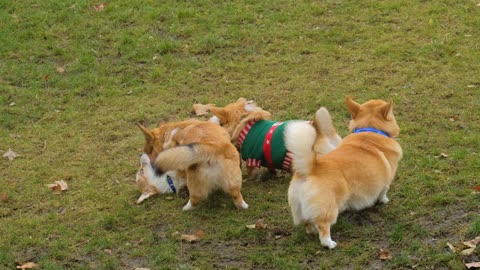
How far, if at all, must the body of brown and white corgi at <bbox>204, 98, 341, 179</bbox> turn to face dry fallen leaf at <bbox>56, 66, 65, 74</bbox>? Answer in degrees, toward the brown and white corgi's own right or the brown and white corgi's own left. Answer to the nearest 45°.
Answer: approximately 45° to the brown and white corgi's own right

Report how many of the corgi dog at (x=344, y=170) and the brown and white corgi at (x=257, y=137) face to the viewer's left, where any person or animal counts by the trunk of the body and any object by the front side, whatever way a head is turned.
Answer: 1

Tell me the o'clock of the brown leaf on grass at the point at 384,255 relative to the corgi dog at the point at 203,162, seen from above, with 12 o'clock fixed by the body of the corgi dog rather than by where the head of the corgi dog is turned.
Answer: The brown leaf on grass is roughly at 6 o'clock from the corgi dog.

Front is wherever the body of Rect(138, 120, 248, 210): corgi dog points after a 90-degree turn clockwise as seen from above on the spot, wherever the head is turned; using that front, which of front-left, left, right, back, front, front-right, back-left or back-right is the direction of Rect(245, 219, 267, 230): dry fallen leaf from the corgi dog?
right

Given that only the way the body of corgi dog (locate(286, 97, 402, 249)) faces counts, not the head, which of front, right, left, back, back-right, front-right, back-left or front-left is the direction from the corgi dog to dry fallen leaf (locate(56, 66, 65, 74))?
left

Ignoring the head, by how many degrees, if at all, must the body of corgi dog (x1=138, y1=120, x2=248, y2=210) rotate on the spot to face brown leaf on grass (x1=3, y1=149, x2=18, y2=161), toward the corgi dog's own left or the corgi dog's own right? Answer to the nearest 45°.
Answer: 0° — it already faces it

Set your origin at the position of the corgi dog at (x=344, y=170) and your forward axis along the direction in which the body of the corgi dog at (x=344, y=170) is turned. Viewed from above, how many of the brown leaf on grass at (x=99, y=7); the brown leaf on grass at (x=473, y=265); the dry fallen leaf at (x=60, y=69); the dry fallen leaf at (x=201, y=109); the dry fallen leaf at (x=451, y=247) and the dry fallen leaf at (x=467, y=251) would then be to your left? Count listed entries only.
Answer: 3

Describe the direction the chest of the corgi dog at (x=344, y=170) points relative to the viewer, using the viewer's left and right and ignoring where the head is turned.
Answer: facing away from the viewer and to the right of the viewer

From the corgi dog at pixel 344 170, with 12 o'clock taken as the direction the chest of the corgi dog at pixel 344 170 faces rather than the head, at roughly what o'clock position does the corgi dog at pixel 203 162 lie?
the corgi dog at pixel 203 162 is roughly at 8 o'clock from the corgi dog at pixel 344 170.

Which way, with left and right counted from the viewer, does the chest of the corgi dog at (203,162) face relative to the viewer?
facing away from the viewer and to the left of the viewer

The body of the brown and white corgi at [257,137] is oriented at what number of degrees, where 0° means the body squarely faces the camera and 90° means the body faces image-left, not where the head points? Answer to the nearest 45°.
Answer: approximately 90°

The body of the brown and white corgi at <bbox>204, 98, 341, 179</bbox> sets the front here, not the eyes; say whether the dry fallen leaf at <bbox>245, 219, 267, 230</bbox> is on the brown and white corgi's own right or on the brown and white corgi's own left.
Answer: on the brown and white corgi's own left

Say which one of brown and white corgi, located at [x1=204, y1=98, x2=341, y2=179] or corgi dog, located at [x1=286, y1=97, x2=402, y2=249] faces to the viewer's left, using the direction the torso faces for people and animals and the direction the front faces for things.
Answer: the brown and white corgi
